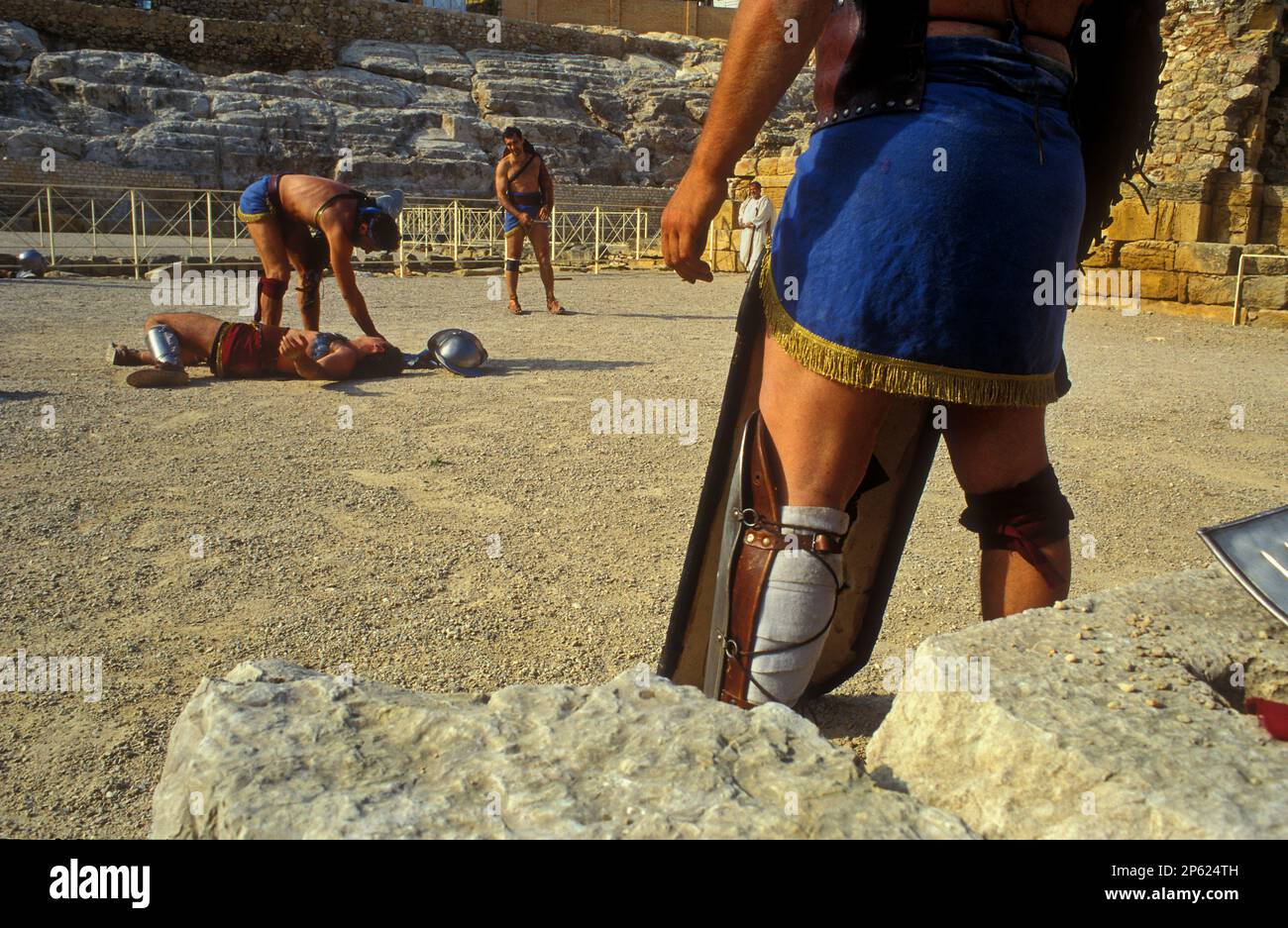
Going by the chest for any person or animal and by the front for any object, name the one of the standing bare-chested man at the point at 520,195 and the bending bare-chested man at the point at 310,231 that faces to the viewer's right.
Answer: the bending bare-chested man at the point at 310,231

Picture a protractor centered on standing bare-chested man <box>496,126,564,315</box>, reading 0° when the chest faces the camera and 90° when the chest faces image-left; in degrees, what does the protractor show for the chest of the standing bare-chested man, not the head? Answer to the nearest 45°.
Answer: approximately 0°

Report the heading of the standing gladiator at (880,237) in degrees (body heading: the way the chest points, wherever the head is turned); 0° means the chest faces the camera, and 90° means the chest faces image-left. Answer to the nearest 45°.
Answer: approximately 135°

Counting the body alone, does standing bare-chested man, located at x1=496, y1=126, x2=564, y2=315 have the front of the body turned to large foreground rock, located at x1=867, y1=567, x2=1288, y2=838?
yes

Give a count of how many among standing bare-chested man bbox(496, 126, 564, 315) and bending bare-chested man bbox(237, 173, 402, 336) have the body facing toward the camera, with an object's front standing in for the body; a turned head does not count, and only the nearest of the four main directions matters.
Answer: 1

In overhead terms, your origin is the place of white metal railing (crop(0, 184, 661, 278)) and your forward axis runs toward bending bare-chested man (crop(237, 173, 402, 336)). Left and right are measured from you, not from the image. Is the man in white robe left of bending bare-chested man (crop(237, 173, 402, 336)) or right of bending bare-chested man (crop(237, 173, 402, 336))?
left

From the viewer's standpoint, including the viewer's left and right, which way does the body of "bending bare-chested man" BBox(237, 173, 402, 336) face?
facing to the right of the viewer

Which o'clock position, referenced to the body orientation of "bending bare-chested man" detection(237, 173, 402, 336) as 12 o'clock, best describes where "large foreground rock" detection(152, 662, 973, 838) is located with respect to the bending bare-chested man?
The large foreground rock is roughly at 3 o'clock from the bending bare-chested man.

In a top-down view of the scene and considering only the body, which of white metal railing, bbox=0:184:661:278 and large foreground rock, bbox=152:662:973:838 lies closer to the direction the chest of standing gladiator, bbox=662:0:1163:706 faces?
the white metal railing

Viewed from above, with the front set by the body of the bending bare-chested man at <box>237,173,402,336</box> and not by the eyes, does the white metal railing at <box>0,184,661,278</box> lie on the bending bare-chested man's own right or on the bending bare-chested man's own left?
on the bending bare-chested man's own left

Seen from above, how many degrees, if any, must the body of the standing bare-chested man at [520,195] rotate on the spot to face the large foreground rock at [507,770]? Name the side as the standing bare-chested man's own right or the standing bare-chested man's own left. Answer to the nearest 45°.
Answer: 0° — they already face it
